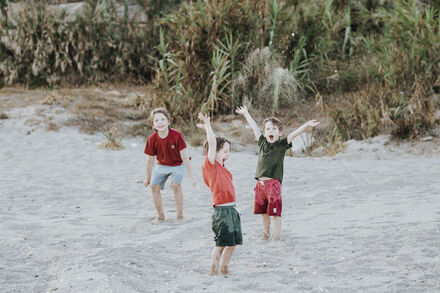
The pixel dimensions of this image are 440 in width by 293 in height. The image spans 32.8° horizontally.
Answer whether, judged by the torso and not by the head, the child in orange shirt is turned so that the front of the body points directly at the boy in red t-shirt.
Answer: no

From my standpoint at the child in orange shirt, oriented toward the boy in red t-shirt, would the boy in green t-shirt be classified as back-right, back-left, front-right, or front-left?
front-right

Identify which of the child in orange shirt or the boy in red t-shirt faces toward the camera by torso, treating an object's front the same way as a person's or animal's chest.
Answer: the boy in red t-shirt

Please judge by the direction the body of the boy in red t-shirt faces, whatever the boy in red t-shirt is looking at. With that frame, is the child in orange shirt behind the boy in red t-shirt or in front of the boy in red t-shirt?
in front

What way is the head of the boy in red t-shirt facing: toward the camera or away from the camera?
toward the camera

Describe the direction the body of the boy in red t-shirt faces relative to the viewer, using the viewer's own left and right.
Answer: facing the viewer

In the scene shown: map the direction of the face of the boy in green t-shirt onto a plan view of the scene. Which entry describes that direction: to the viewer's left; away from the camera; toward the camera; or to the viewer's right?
toward the camera
